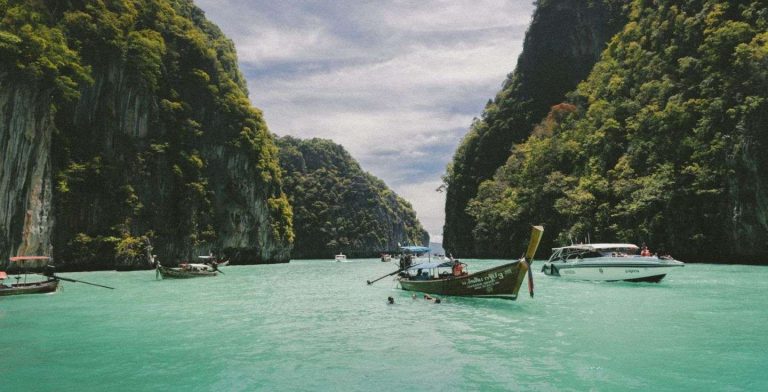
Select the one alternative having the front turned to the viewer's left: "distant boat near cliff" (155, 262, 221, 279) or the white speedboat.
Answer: the distant boat near cliff

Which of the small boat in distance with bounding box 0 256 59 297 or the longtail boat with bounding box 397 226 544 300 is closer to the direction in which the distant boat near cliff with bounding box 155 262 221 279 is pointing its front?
the small boat in distance

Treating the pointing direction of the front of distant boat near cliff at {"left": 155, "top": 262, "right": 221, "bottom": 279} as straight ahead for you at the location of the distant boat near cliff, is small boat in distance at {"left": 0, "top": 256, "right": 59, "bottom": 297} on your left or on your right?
on your left

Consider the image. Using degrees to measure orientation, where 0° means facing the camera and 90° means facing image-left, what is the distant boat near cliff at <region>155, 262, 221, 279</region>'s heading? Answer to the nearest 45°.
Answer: approximately 90°

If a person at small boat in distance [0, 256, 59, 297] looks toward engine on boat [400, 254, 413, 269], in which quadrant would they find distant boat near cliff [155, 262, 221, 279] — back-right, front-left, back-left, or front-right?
front-left

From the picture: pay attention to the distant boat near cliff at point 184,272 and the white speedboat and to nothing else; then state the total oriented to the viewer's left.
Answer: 1

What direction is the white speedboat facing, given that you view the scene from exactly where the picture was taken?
facing to the right of the viewer

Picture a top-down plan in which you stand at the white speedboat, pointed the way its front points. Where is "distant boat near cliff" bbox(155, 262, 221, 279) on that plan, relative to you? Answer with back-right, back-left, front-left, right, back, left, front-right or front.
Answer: back

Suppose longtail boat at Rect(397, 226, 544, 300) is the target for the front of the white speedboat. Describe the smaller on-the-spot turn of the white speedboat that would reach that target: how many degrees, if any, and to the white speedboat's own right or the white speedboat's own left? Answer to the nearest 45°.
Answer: approximately 135° to the white speedboat's own right

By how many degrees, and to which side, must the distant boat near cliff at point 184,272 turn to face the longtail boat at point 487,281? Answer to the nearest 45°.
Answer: approximately 135° to its left
